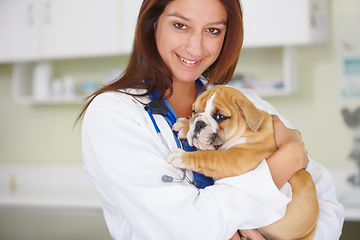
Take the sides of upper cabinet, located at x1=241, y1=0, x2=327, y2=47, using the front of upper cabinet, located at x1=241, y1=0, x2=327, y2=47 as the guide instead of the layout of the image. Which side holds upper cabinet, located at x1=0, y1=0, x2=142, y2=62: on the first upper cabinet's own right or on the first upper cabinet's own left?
on the first upper cabinet's own right

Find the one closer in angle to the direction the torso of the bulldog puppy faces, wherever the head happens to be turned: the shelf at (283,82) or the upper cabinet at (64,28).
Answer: the upper cabinet

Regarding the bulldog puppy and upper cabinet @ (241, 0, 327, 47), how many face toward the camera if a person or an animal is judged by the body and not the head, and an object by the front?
1

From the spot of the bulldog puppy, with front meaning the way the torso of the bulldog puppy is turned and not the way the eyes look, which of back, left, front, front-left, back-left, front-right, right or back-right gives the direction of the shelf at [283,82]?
right

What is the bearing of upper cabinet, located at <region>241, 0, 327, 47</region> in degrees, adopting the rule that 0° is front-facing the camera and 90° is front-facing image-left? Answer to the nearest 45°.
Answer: approximately 0°

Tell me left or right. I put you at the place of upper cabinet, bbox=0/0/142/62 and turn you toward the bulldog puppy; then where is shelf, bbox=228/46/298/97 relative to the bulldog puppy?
left

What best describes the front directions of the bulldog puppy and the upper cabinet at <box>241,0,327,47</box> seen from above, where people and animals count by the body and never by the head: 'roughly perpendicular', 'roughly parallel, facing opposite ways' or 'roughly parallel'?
roughly perpendicular

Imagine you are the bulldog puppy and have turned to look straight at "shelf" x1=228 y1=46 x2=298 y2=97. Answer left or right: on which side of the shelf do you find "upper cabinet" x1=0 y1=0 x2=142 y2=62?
left

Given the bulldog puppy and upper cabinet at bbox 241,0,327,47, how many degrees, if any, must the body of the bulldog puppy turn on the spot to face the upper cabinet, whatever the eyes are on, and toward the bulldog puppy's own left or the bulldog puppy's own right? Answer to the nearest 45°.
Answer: approximately 90° to the bulldog puppy's own right

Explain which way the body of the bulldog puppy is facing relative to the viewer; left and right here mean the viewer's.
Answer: facing to the left of the viewer

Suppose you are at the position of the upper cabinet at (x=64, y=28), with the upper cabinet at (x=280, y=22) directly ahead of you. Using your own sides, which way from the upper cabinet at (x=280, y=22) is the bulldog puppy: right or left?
right

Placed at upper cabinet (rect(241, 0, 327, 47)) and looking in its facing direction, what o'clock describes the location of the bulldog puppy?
The bulldog puppy is roughly at 12 o'clock from the upper cabinet.
